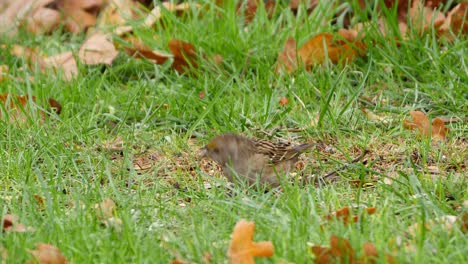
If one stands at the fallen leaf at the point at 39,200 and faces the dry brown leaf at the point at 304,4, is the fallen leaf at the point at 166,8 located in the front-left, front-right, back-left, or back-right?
front-left

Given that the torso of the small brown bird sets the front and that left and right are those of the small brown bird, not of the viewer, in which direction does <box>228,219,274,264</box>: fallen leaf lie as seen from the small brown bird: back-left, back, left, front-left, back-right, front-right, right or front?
left

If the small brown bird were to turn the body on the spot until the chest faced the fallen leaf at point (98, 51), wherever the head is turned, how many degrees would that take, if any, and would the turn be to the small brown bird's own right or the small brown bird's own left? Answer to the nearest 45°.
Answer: approximately 45° to the small brown bird's own right

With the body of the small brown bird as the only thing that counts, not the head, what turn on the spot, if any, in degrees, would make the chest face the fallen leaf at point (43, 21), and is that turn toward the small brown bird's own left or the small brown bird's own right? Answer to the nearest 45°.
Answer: approximately 45° to the small brown bird's own right

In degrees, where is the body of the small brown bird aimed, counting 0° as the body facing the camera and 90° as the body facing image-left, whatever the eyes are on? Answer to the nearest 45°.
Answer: approximately 90°

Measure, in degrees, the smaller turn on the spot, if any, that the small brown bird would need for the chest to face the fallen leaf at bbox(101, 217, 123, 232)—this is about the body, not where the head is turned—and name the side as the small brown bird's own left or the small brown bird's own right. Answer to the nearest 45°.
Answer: approximately 45° to the small brown bird's own left

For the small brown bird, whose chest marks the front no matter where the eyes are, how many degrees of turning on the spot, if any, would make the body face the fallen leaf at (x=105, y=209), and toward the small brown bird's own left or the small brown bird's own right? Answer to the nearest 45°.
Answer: approximately 45° to the small brown bird's own left

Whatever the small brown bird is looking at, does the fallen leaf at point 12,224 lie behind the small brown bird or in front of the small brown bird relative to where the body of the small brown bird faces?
in front

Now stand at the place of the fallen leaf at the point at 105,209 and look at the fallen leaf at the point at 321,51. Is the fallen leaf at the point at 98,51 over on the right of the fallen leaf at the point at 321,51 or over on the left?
left

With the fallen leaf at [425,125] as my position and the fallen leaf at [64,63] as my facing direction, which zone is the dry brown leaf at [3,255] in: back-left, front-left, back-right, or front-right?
front-left
